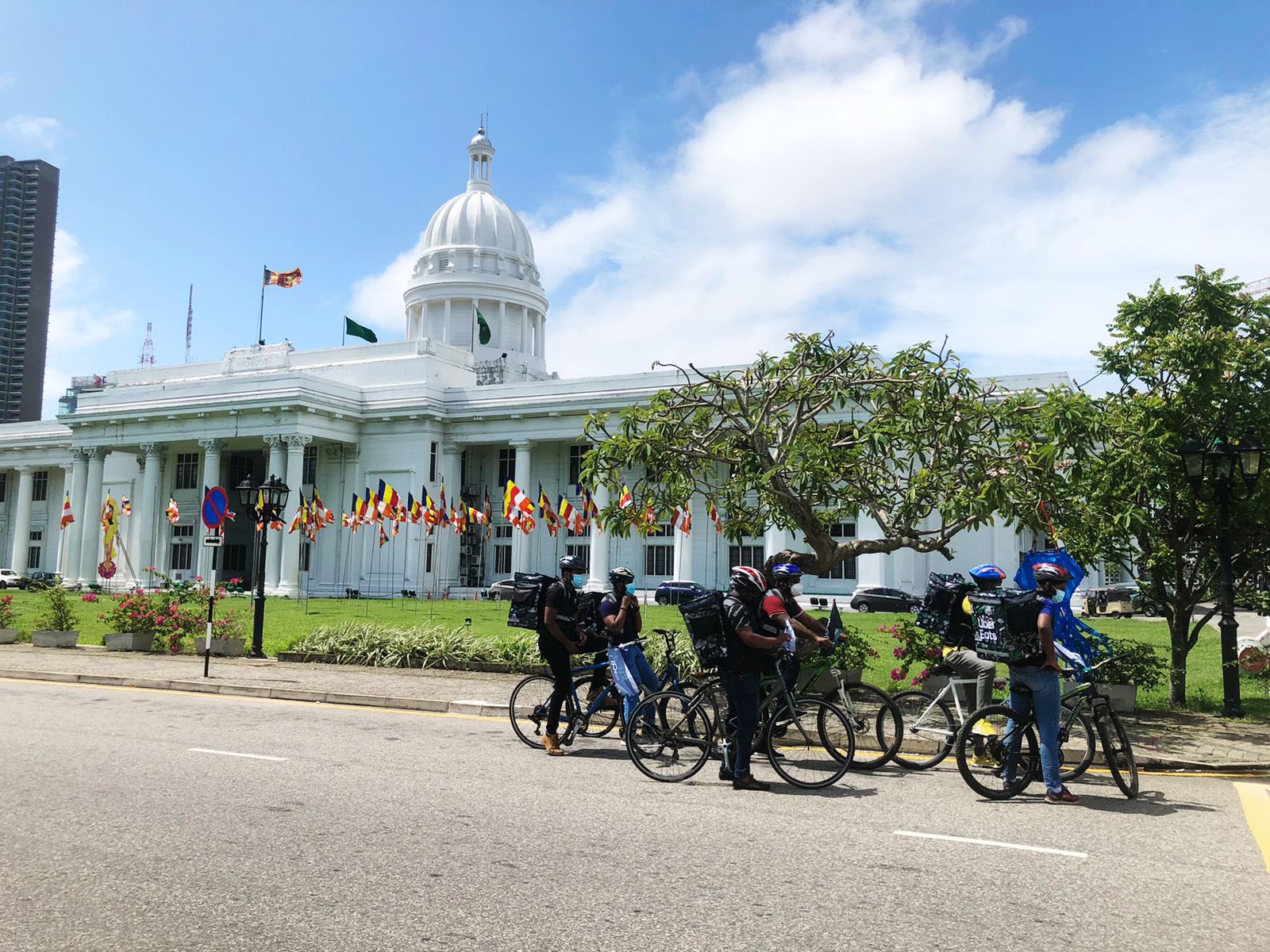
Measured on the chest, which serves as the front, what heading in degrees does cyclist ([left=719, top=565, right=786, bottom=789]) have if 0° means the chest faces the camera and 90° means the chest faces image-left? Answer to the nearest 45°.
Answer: approximately 270°

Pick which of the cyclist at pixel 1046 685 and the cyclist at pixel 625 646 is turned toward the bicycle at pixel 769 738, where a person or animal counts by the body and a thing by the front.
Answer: the cyclist at pixel 625 646

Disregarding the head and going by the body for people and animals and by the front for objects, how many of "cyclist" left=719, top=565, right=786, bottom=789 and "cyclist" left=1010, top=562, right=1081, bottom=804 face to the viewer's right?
2

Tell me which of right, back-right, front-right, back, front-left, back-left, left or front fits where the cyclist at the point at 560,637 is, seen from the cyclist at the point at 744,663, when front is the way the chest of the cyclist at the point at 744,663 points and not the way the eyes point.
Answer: back-left

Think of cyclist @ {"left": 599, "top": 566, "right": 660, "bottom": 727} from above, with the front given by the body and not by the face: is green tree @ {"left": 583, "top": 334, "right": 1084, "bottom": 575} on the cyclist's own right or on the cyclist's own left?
on the cyclist's own left

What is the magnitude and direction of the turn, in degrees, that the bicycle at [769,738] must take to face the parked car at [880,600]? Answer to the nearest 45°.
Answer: approximately 90° to its left

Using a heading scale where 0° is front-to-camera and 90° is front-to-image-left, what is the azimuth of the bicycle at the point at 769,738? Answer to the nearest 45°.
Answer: approximately 270°

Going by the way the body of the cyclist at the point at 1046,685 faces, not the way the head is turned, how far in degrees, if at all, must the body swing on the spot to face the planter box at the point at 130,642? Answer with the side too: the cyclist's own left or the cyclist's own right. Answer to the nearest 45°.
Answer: approximately 135° to the cyclist's own left

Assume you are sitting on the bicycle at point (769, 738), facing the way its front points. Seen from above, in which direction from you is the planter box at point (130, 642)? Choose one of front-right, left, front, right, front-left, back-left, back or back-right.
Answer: back-left

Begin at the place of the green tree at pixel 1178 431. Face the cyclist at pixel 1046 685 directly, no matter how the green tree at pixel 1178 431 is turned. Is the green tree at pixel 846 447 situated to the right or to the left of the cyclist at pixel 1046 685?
right

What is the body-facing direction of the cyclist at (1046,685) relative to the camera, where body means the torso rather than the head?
to the viewer's right

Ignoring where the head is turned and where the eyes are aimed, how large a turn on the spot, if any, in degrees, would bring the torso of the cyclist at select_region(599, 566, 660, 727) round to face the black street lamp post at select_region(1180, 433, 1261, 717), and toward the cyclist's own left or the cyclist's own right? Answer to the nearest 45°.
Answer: approximately 45° to the cyclist's own left

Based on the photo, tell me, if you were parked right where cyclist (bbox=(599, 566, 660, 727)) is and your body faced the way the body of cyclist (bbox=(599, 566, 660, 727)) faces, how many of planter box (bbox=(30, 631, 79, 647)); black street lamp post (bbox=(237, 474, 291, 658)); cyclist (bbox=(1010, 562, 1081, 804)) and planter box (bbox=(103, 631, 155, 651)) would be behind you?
3
